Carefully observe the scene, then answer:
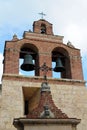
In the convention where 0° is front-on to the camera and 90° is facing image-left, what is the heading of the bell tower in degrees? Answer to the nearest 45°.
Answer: approximately 0°
